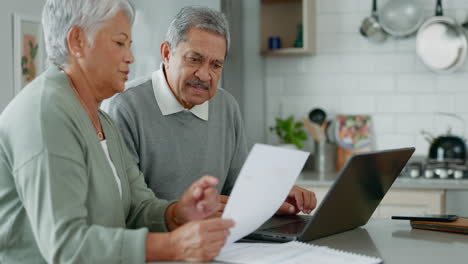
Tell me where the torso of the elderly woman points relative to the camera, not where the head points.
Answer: to the viewer's right

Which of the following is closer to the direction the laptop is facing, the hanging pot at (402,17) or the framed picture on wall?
the framed picture on wall

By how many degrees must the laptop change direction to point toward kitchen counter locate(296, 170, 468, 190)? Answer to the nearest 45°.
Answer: approximately 45° to its right

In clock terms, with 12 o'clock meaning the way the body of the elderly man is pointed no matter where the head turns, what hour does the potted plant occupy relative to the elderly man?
The potted plant is roughly at 8 o'clock from the elderly man.

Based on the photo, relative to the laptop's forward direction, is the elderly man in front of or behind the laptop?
in front

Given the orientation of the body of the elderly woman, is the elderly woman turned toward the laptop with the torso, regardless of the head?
yes

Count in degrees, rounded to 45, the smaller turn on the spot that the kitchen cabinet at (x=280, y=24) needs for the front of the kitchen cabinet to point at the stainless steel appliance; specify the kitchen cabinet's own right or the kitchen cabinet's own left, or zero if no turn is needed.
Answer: approximately 45° to the kitchen cabinet's own left

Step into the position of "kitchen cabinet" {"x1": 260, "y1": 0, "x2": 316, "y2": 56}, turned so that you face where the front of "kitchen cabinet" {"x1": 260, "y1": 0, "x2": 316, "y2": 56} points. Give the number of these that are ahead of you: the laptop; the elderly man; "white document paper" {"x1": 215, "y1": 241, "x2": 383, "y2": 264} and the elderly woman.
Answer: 4

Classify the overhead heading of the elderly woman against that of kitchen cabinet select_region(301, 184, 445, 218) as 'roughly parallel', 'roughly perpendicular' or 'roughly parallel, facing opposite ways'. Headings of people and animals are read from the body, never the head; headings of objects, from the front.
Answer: roughly perpendicular

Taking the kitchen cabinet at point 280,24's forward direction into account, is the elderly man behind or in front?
in front

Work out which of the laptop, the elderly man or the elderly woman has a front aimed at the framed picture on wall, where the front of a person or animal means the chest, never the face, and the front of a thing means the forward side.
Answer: the laptop

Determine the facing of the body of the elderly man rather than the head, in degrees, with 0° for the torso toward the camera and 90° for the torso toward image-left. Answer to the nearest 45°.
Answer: approximately 315°
